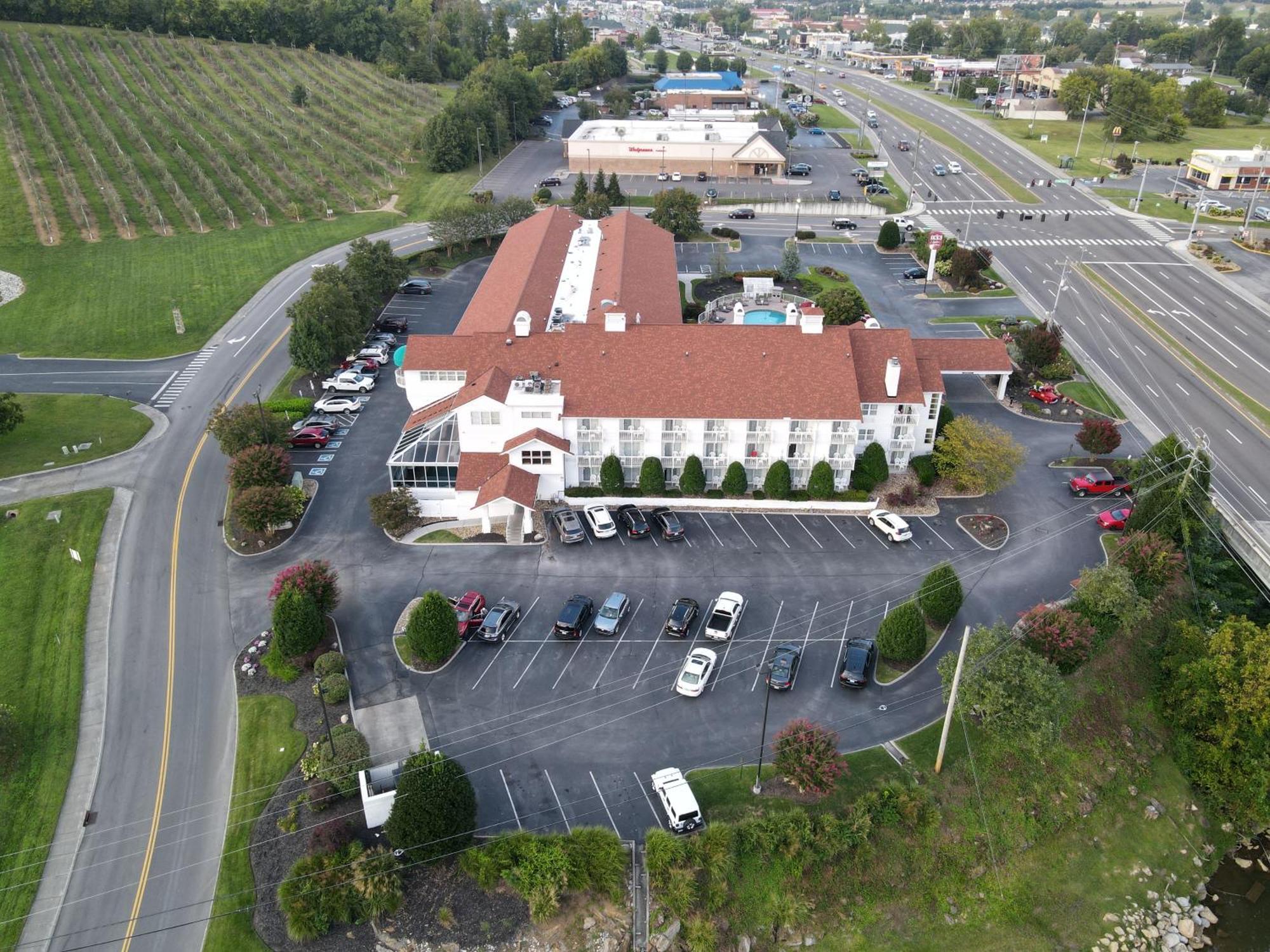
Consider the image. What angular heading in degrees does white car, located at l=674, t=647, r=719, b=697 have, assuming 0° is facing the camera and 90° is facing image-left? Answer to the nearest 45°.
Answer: approximately 180°

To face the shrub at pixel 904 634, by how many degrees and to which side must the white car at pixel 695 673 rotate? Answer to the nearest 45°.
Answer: approximately 90° to its right

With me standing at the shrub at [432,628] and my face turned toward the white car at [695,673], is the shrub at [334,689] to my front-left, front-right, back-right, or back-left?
back-right

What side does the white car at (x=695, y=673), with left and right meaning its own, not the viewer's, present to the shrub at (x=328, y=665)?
left

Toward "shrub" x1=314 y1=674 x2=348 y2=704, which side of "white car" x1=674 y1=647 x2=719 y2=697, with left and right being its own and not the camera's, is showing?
left

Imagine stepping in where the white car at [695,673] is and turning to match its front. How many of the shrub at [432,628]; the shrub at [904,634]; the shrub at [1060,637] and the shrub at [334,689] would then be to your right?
2

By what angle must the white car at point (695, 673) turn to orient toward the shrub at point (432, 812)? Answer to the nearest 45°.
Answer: approximately 135° to its left

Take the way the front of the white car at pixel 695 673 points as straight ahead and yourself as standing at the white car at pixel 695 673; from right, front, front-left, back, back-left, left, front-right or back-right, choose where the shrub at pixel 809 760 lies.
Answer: back-right

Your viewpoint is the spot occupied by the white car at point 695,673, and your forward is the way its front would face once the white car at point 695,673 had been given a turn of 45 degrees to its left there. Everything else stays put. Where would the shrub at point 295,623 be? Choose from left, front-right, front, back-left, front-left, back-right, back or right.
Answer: front-left

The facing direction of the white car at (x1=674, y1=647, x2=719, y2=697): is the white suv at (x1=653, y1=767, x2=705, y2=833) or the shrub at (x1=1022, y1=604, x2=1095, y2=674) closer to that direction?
the shrub

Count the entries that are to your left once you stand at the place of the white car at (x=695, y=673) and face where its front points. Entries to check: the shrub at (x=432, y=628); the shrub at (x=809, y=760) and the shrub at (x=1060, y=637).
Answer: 1
